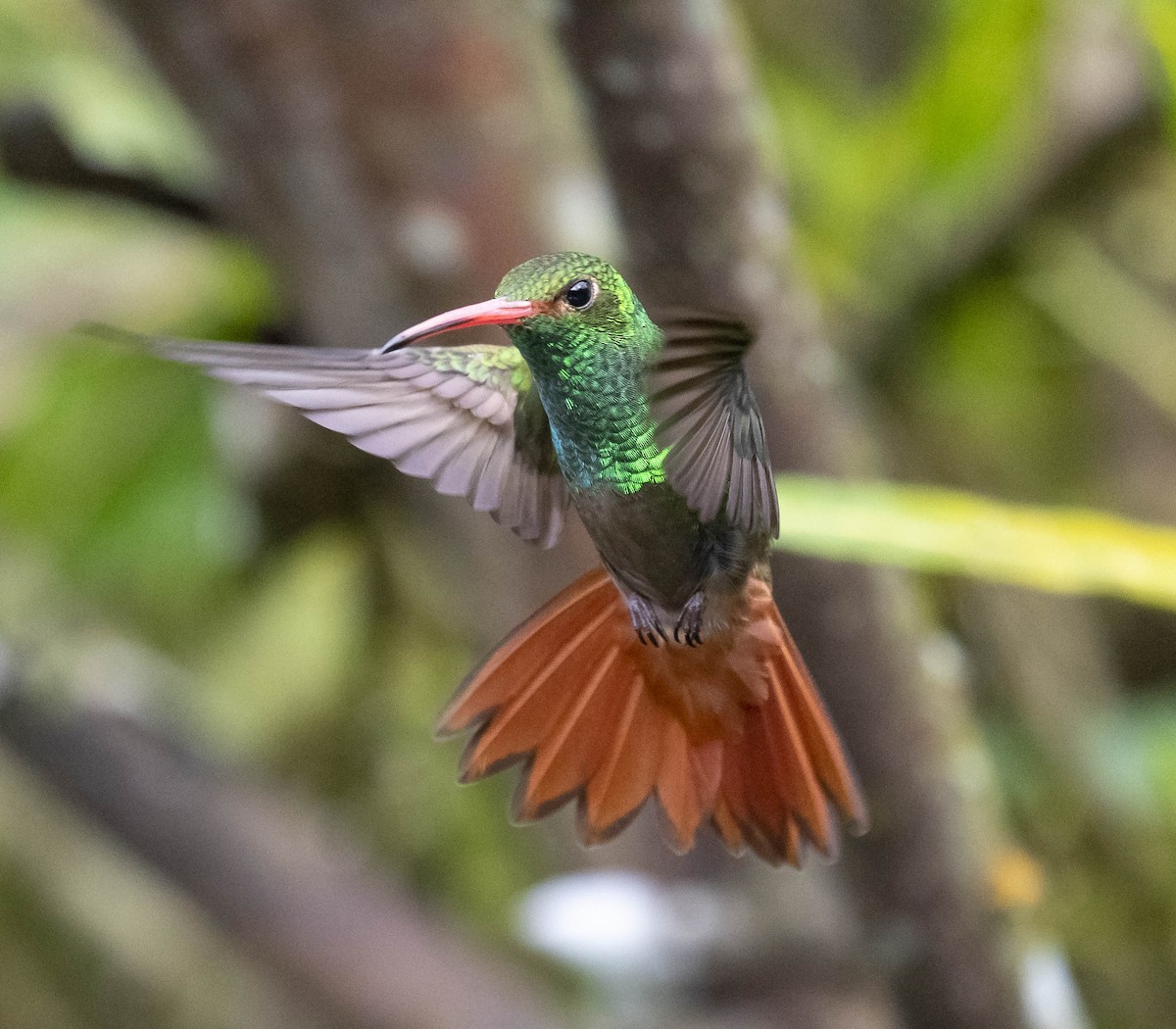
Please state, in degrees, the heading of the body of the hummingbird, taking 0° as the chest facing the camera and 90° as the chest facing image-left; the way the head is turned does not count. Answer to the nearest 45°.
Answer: approximately 45°

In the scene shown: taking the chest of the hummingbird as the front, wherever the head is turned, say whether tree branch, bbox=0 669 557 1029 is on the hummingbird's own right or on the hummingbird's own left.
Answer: on the hummingbird's own right
